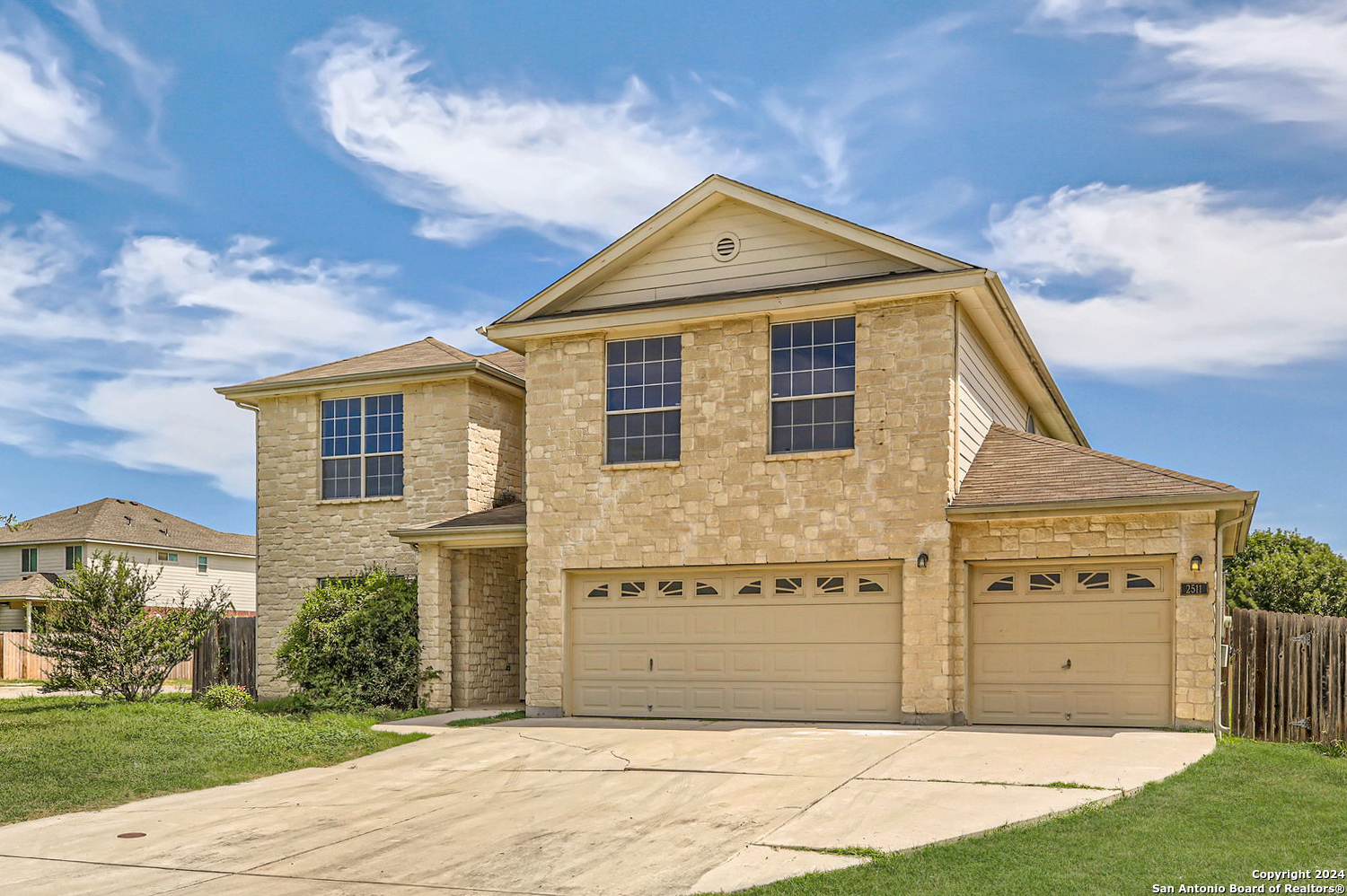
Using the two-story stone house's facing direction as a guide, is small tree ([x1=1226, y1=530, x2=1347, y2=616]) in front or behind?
behind

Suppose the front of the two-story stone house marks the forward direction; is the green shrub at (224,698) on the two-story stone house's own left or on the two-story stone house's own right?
on the two-story stone house's own right

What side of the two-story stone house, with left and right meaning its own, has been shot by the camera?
front

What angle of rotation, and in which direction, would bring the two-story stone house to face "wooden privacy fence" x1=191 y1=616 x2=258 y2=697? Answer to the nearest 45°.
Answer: approximately 135° to its right
